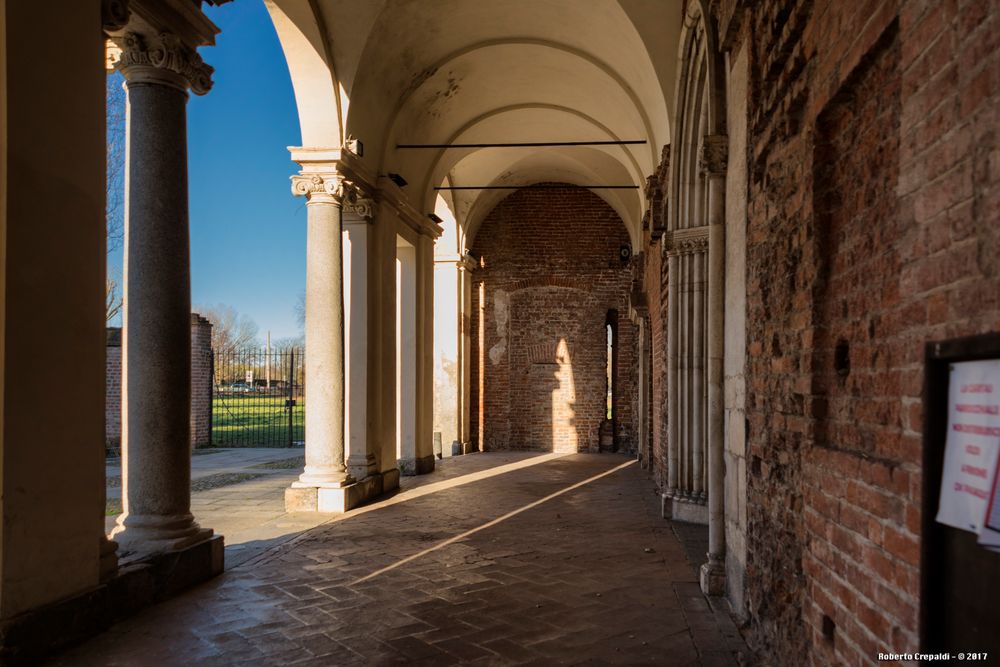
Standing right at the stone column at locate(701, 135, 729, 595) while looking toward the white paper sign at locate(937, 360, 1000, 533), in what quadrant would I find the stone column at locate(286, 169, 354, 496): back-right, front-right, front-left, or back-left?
back-right

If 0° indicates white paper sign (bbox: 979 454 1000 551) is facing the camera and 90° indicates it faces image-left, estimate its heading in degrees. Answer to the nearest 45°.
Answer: approximately 45°
